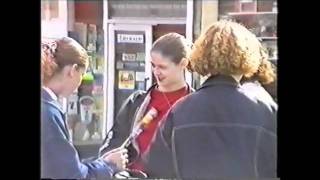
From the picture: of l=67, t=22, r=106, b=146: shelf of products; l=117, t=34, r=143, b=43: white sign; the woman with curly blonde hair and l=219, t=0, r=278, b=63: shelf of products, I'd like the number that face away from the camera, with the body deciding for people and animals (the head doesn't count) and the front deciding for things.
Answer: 1

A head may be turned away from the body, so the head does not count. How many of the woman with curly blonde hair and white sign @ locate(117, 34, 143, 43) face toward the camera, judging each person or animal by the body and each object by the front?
1

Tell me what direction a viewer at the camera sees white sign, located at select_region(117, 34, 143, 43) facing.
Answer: facing the viewer

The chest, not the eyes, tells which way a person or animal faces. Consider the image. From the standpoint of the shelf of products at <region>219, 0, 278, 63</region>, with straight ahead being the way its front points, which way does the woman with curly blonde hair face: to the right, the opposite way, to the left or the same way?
the opposite way

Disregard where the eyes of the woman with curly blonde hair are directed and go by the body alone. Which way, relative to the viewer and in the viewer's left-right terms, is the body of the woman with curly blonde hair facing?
facing away from the viewer

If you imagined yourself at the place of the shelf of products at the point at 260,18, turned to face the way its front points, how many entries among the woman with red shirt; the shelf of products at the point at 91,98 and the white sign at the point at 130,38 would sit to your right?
3

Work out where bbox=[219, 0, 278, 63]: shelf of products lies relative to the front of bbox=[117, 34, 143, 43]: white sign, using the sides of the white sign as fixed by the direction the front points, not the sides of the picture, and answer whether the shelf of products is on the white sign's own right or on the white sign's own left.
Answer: on the white sign's own left

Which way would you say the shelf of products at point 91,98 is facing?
toward the camera

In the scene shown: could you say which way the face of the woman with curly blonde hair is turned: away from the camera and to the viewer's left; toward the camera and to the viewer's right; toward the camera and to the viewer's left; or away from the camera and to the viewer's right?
away from the camera and to the viewer's left

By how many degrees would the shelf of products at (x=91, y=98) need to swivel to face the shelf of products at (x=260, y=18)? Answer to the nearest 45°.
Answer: approximately 90° to its left

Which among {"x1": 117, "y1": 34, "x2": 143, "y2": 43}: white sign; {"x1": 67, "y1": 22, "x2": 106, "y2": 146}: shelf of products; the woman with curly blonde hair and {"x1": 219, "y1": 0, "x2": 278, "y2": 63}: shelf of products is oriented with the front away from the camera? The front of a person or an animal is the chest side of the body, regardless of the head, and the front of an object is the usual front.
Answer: the woman with curly blonde hair
